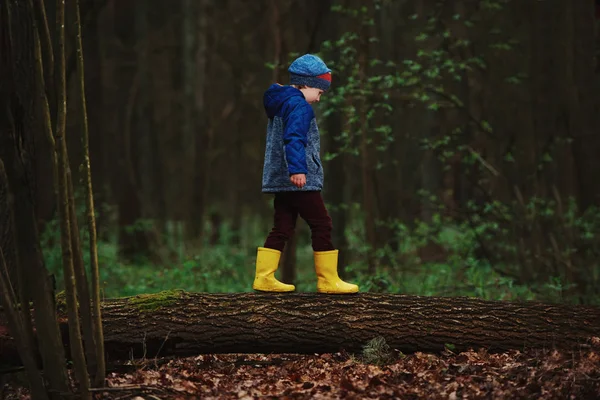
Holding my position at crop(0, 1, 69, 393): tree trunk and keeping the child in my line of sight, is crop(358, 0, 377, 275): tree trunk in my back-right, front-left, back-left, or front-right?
front-left

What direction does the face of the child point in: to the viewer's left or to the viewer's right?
to the viewer's right

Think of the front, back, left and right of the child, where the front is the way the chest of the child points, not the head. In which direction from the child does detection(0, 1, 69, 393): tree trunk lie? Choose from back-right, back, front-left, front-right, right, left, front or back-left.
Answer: back-right

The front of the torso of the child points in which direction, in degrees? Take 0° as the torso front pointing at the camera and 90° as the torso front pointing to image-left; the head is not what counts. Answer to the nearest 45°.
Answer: approximately 270°

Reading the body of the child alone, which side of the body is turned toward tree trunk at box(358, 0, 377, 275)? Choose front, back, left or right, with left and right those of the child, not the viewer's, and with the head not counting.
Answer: left

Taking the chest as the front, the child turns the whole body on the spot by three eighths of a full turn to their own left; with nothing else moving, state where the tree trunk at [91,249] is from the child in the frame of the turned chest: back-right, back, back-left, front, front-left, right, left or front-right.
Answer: left

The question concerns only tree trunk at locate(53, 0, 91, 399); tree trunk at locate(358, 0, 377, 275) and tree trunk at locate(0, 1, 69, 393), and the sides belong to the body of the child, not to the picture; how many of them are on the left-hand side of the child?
1

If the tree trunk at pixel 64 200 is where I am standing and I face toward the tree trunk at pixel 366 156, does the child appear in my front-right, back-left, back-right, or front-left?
front-right

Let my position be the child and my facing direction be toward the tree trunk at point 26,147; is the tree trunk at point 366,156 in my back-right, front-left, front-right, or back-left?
back-right

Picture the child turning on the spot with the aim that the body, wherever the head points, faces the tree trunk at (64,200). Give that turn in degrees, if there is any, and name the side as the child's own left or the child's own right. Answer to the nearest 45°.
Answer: approximately 135° to the child's own right
